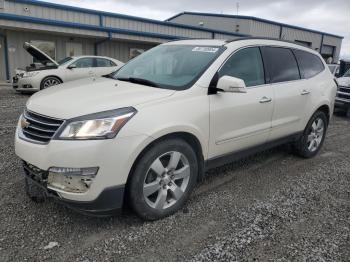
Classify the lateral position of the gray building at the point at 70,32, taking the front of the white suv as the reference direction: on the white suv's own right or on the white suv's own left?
on the white suv's own right

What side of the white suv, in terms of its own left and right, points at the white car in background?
right

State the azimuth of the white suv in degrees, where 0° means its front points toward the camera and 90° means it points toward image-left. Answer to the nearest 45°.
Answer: approximately 45°
